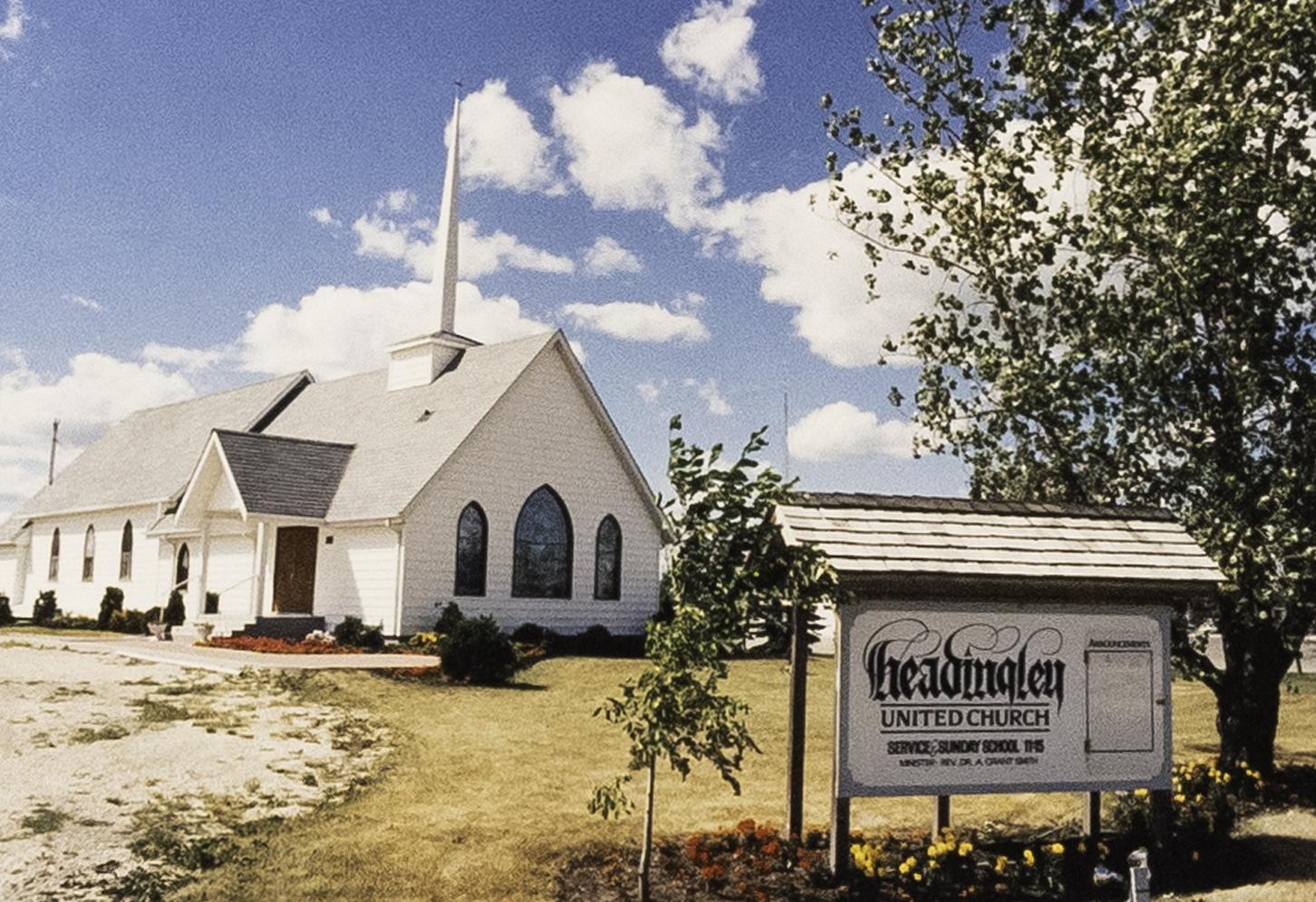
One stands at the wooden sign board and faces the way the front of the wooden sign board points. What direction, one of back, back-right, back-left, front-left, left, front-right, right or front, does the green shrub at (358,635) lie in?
back-right

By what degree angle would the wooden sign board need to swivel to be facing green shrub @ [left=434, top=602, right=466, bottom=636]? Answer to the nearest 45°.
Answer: approximately 135° to its right

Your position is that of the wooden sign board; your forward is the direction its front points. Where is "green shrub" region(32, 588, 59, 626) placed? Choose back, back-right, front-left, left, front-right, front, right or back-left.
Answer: back-right

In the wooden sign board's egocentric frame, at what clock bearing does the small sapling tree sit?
The small sapling tree is roughly at 2 o'clock from the wooden sign board.

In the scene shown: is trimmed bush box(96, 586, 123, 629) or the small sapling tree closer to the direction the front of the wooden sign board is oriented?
the small sapling tree

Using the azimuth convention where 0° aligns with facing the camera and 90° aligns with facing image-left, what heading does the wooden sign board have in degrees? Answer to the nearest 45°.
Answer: approximately 0°

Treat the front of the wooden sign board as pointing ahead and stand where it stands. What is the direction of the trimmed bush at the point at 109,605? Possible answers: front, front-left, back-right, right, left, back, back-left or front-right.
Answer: back-right

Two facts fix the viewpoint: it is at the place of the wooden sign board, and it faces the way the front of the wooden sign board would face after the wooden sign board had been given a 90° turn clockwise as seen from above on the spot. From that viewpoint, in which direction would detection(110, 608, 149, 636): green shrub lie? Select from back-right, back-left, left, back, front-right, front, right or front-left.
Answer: front-right

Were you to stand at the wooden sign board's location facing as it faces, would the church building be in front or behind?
behind

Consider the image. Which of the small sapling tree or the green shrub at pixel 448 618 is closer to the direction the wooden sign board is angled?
the small sapling tree
